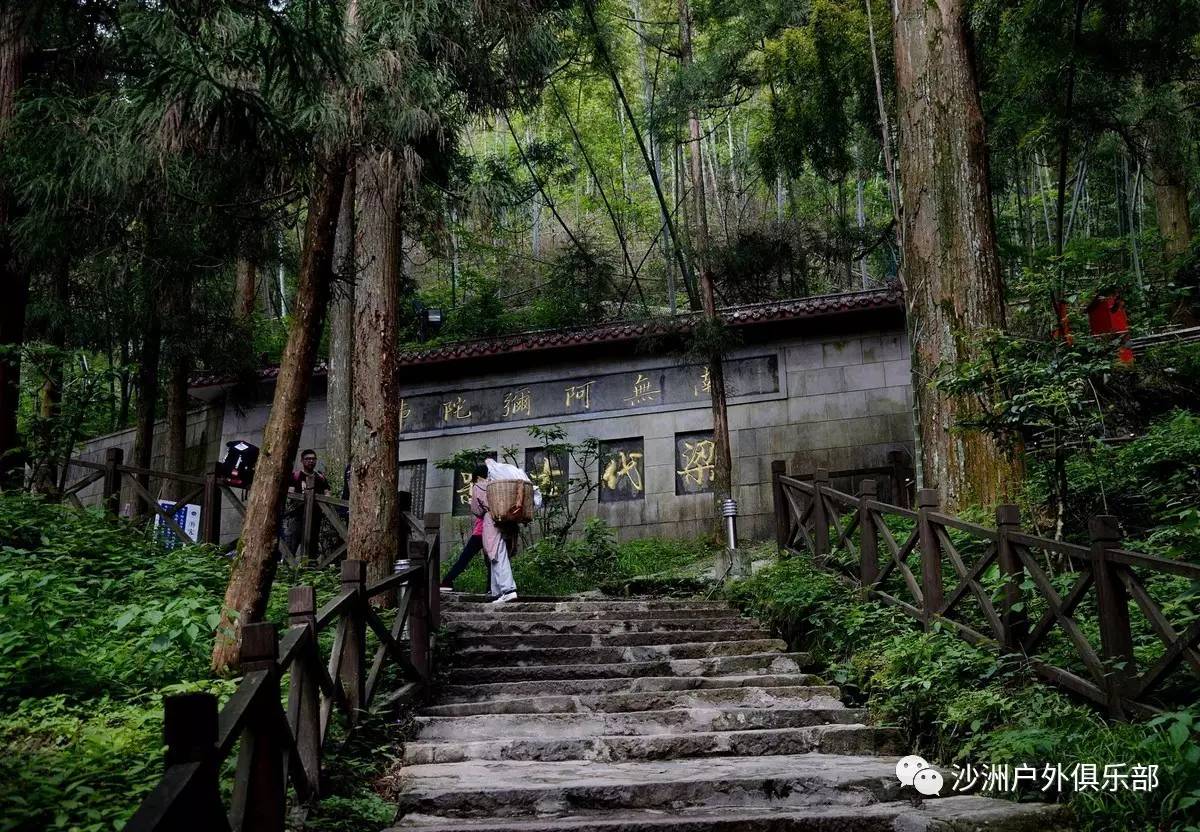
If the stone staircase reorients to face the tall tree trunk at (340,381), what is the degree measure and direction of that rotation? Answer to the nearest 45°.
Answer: approximately 135° to its right

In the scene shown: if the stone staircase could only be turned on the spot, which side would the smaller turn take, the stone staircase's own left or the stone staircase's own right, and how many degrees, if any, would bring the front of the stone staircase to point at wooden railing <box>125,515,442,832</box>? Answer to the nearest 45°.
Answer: approximately 45° to the stone staircase's own right

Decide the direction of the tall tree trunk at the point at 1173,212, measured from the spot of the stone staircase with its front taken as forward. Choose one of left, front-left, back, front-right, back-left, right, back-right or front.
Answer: back-left

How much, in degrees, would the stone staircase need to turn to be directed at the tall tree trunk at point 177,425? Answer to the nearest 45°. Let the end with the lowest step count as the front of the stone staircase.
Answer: approximately 135° to its right

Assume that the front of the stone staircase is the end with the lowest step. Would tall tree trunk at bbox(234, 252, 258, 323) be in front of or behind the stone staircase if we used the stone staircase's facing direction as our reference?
behind

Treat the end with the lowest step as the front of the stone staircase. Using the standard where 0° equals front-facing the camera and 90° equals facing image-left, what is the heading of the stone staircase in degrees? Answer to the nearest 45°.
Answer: approximately 0°

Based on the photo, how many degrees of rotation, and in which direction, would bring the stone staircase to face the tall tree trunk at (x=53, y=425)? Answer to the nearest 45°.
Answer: approximately 135° to its right

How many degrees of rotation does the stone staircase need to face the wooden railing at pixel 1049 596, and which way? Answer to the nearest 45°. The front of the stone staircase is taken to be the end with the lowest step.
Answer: approximately 90° to its left

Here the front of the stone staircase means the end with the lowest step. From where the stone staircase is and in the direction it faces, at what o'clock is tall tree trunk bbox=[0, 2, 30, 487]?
The tall tree trunk is roughly at 4 o'clock from the stone staircase.

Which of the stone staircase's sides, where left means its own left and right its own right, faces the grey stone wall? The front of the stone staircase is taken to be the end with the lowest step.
back

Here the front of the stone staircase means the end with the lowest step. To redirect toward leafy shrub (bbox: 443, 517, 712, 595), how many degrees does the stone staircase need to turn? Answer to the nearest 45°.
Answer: approximately 180°

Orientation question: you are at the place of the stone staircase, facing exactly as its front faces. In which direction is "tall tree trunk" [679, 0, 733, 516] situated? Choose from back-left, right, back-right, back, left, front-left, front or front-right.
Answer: back
